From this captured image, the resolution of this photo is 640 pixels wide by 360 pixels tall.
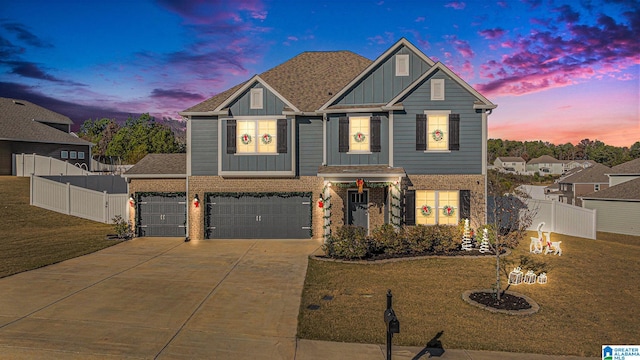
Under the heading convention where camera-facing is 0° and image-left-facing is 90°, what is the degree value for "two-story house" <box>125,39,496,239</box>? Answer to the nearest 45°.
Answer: approximately 0°

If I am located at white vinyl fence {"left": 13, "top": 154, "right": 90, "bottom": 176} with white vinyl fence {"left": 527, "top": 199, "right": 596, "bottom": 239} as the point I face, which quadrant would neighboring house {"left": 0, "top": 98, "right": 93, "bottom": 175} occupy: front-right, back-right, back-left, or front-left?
back-left

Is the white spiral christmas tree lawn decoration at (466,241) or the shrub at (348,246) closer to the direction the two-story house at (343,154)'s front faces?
the shrub

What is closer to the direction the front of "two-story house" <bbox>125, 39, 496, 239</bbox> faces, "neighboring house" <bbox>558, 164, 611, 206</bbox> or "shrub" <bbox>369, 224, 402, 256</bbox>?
the shrub

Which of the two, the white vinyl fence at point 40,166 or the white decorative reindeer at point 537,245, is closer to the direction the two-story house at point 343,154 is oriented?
the white decorative reindeer

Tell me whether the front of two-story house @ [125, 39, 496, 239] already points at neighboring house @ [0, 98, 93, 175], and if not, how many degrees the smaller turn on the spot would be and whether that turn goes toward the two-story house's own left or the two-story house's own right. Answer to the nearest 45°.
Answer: approximately 135° to the two-story house's own right

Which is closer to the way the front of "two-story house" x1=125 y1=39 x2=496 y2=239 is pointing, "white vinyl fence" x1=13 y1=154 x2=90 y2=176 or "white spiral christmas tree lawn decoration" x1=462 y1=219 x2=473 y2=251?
the white spiral christmas tree lawn decoration

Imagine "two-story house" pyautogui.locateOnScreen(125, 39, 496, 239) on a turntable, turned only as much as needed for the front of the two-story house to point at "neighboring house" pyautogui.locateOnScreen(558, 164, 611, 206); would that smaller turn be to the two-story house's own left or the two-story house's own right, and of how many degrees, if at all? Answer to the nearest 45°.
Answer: approximately 135° to the two-story house's own left

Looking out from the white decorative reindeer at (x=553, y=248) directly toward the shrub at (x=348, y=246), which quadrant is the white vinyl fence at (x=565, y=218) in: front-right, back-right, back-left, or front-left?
back-right

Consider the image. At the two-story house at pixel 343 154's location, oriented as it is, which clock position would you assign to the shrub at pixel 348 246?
The shrub is roughly at 12 o'clock from the two-story house.

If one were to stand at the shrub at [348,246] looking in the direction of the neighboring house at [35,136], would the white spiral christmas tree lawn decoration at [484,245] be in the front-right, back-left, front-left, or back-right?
back-right

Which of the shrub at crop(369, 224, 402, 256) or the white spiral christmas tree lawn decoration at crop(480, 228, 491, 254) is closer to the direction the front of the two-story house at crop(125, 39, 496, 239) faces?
the shrub

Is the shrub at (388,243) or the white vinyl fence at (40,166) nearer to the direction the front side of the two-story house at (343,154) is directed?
the shrub
